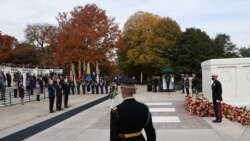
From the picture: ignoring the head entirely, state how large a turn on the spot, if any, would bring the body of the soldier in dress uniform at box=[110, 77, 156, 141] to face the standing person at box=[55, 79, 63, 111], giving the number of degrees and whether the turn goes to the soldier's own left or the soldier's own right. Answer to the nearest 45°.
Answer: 0° — they already face them

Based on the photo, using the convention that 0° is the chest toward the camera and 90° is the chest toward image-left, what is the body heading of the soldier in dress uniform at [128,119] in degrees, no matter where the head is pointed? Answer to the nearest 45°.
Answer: approximately 180°

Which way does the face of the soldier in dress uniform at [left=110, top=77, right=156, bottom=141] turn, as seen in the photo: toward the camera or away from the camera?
away from the camera

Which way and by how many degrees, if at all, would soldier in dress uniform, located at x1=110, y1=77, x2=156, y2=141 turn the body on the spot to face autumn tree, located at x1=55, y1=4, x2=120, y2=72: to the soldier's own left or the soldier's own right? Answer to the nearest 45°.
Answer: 0° — they already face it
